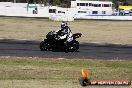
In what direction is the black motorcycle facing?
to the viewer's left
